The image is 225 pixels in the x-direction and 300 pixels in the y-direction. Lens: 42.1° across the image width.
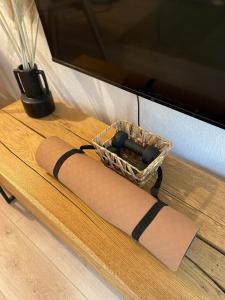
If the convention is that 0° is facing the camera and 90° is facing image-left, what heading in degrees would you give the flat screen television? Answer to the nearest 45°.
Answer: approximately 45°
